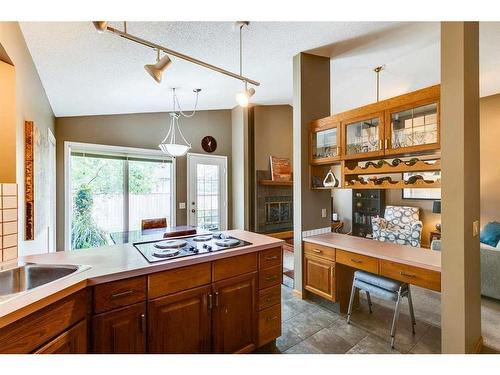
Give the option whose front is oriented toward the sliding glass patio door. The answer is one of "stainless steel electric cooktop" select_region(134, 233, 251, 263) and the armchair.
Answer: the armchair

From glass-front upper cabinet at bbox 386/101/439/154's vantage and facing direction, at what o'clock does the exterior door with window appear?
The exterior door with window is roughly at 2 o'clock from the glass-front upper cabinet.

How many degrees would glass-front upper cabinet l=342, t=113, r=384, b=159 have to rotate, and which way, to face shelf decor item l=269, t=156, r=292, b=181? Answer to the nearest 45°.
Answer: approximately 90° to its right

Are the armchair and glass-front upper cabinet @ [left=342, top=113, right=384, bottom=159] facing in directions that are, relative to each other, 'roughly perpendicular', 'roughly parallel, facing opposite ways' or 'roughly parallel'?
roughly parallel

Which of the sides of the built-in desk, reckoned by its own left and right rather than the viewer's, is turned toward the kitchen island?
front

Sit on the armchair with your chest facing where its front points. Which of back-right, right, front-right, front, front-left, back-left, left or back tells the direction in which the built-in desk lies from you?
front-left

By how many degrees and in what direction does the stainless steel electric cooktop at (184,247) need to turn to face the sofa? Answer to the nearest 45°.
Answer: approximately 45° to its left

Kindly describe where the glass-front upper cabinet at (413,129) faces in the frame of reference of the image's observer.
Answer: facing the viewer and to the left of the viewer

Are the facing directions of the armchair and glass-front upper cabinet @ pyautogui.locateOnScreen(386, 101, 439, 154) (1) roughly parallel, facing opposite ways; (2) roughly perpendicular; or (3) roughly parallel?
roughly parallel

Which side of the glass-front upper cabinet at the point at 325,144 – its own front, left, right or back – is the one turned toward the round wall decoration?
right

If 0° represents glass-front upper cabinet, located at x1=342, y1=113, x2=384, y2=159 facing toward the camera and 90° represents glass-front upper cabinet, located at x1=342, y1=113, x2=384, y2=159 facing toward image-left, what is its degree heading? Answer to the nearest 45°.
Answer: approximately 45°

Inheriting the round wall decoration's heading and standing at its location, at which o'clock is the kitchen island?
The kitchen island is roughly at 12 o'clock from the round wall decoration.

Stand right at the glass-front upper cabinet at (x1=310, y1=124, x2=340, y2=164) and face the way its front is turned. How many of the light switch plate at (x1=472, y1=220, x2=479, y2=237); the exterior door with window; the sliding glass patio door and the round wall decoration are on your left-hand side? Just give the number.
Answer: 1

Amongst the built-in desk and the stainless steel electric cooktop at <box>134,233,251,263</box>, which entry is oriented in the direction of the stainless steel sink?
the built-in desk

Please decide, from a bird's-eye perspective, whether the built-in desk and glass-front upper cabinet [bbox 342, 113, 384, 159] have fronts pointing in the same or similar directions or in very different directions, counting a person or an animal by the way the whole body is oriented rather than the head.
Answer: same or similar directions

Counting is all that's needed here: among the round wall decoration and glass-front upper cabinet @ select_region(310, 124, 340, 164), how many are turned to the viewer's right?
0

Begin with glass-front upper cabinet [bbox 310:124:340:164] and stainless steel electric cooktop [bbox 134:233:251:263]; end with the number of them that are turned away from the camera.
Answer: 0

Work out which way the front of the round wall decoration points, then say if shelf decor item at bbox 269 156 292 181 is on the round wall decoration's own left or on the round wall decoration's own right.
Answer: on the round wall decoration's own left

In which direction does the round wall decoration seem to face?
toward the camera
